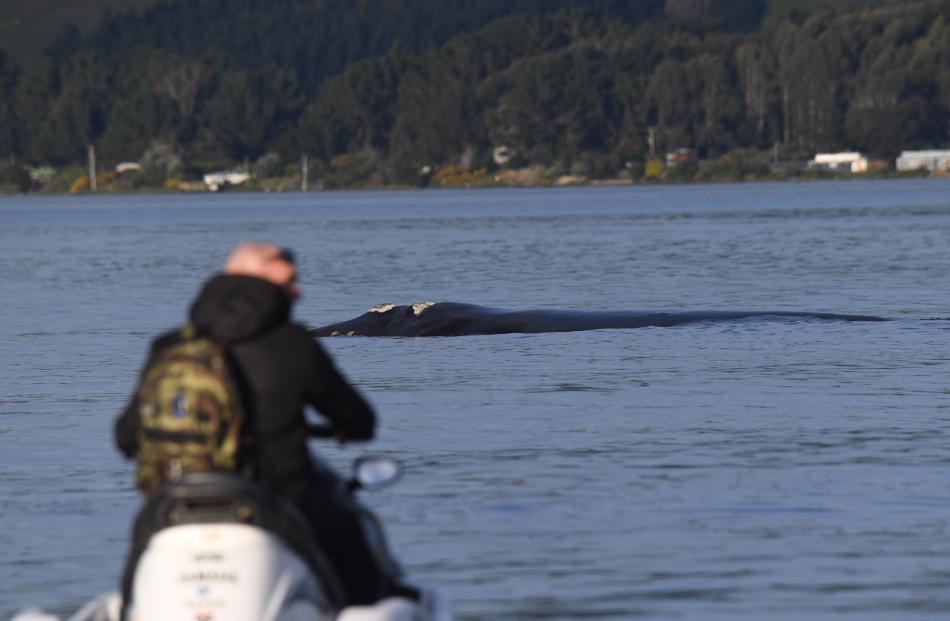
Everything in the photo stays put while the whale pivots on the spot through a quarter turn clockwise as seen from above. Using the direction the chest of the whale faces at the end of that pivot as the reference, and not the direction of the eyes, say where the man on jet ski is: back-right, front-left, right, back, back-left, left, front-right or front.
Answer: back

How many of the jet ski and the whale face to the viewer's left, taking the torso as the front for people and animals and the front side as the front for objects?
1

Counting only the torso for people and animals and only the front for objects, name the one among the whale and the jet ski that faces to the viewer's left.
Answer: the whale

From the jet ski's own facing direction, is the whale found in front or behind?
in front

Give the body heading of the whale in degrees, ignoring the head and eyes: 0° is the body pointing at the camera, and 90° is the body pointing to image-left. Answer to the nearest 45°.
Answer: approximately 90°

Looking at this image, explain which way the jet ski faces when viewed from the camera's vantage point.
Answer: facing away from the viewer and to the right of the viewer

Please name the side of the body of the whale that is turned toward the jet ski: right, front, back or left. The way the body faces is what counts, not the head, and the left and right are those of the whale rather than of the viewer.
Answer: left
